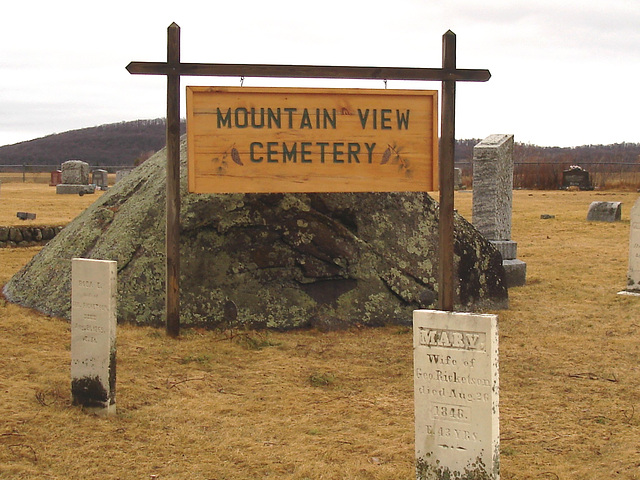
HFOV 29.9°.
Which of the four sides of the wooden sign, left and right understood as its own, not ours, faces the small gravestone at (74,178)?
back

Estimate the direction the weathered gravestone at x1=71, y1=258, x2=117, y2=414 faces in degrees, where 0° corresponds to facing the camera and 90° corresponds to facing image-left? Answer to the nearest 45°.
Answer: approximately 45°

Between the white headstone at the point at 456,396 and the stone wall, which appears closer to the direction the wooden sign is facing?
the white headstone

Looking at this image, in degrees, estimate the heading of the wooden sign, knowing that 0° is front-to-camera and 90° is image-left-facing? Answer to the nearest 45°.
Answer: approximately 0°

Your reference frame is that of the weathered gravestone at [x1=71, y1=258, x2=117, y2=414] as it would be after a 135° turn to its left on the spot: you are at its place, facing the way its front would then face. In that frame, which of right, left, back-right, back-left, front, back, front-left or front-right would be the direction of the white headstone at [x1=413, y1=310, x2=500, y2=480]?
front-right

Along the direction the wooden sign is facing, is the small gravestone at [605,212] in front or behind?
behind

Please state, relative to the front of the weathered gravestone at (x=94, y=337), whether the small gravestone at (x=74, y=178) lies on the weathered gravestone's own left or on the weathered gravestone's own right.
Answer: on the weathered gravestone's own right

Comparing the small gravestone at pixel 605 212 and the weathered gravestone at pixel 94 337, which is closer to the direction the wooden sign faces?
the weathered gravestone

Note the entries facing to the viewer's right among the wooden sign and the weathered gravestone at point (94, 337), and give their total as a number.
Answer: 0

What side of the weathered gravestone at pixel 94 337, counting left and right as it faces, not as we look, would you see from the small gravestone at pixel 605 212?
back

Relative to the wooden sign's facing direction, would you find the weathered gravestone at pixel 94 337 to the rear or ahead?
ahead
